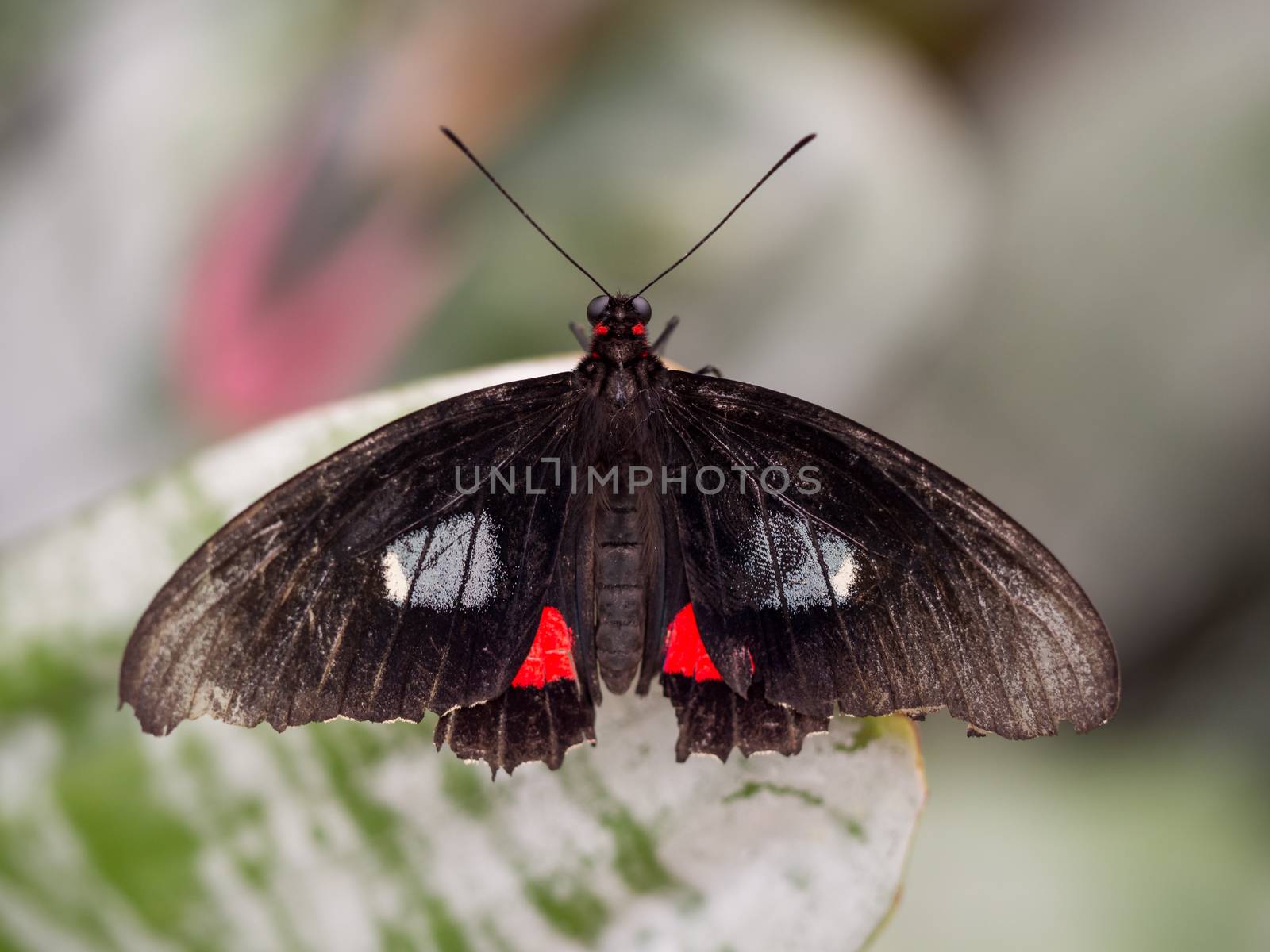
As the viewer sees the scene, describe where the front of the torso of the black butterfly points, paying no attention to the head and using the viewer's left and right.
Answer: facing away from the viewer
